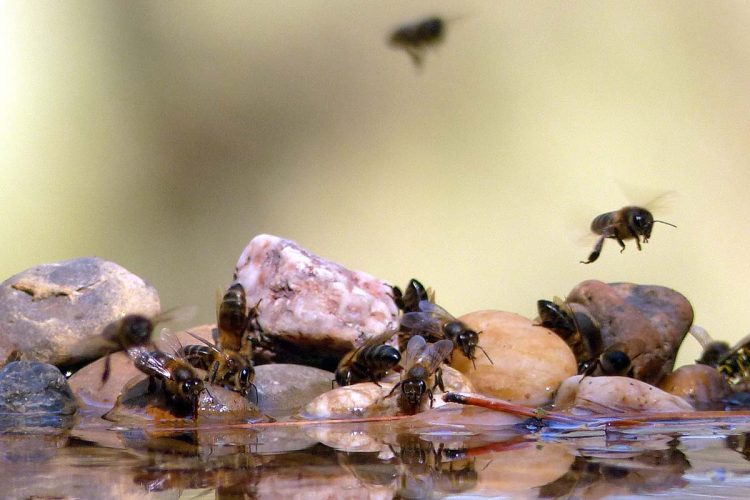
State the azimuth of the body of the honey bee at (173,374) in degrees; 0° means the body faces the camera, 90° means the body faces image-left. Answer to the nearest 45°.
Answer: approximately 315°

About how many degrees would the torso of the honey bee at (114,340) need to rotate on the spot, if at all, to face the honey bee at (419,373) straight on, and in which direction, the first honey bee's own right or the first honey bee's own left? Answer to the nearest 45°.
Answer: approximately 45° to the first honey bee's own right

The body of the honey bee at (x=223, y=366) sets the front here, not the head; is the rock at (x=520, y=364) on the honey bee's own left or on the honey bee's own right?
on the honey bee's own left

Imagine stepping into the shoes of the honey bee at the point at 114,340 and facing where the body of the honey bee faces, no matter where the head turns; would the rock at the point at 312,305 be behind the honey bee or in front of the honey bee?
in front
